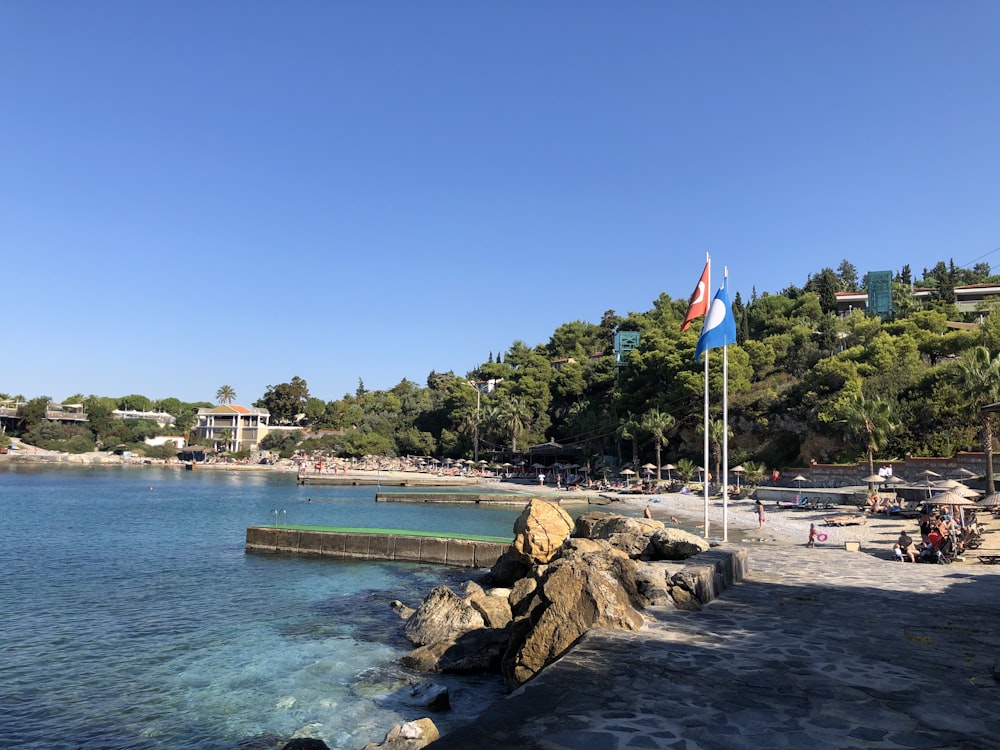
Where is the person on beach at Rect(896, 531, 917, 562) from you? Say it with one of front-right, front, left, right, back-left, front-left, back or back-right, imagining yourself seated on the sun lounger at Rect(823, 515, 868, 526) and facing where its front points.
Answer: left

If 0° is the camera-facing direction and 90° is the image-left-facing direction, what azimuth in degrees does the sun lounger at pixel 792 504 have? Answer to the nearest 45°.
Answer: approximately 90°

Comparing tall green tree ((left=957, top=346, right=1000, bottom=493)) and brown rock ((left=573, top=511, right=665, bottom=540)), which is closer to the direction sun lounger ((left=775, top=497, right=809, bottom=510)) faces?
the brown rock

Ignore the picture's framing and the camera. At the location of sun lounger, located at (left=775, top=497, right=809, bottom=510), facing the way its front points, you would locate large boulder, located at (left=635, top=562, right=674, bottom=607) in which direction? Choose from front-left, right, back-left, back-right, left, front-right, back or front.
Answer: left

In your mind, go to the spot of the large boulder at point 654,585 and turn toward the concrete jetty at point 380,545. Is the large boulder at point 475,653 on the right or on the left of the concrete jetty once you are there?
left

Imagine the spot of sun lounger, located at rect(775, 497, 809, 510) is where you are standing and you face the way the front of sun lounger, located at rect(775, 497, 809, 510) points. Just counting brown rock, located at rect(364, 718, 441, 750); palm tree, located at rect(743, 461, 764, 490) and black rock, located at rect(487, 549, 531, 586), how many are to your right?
1

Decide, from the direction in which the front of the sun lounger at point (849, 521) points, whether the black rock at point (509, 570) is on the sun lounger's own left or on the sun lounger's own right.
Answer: on the sun lounger's own left

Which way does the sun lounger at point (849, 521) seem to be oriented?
to the viewer's left

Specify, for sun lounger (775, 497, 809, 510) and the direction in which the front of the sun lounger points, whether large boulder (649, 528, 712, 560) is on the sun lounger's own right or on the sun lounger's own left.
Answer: on the sun lounger's own left

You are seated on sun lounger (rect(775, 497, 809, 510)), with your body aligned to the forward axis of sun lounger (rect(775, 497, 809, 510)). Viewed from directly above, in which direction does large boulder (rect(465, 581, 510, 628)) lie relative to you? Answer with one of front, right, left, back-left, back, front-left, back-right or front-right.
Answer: left
